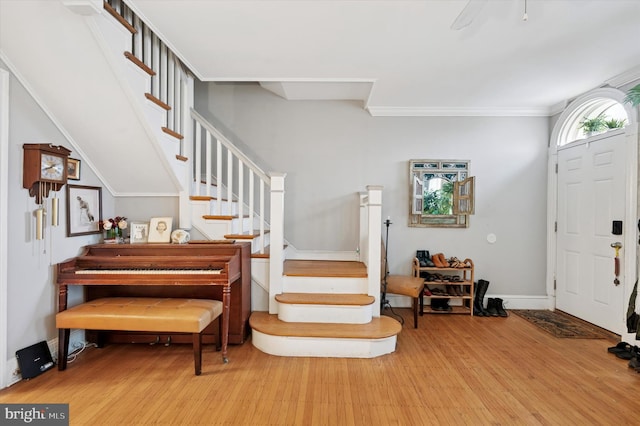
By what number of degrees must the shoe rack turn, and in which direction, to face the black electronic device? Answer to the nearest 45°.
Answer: approximately 45° to its right

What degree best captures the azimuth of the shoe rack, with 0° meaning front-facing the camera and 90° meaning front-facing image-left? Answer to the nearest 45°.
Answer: approximately 0°

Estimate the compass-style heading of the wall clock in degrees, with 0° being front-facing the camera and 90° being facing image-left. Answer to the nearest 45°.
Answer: approximately 315°

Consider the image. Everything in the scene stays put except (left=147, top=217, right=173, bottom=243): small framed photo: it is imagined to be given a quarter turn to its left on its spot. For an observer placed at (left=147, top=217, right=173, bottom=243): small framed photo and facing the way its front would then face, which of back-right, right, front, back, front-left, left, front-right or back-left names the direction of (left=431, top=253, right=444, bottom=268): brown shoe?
front

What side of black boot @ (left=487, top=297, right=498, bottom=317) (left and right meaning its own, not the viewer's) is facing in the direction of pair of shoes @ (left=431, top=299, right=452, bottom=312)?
right

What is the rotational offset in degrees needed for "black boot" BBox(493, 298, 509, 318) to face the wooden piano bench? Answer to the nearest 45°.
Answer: approximately 90° to its right

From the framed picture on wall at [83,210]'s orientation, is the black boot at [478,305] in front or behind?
in front

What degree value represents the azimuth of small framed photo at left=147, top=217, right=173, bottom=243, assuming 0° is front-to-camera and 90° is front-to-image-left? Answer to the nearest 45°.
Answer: approximately 0°

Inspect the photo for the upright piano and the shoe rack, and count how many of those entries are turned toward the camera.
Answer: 2

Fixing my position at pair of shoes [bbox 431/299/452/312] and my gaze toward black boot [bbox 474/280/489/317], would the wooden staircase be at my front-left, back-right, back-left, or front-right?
back-right

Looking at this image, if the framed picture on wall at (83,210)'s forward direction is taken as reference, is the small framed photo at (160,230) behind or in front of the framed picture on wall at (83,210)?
in front

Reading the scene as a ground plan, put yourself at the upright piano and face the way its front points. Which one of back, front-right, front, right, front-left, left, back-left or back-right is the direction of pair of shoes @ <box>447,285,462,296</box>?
left
